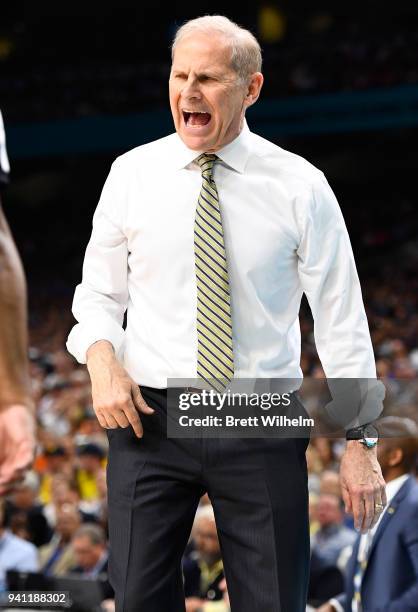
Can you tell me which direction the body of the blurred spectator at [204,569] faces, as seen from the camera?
toward the camera

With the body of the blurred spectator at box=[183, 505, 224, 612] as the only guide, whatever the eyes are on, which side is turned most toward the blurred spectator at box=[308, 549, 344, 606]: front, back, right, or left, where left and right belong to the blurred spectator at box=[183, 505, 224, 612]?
left

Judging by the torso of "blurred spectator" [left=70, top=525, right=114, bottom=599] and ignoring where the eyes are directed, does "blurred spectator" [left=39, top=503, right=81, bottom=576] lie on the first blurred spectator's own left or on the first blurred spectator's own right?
on the first blurred spectator's own right

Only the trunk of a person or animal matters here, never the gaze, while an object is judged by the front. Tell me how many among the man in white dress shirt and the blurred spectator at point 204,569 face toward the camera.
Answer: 2

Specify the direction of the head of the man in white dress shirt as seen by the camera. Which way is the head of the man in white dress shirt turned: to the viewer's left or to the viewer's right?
to the viewer's left

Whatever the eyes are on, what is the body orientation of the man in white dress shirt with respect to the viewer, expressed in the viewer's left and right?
facing the viewer

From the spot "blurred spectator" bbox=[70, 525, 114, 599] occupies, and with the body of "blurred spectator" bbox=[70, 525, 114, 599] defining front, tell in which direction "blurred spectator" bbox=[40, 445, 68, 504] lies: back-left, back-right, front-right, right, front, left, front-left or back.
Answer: back-right

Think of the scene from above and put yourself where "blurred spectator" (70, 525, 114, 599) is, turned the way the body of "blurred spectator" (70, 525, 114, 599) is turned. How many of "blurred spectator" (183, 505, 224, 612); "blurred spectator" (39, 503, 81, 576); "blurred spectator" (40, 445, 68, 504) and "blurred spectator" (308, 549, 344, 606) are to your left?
2

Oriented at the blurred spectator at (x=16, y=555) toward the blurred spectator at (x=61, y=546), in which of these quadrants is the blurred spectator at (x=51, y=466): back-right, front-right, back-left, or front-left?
front-left

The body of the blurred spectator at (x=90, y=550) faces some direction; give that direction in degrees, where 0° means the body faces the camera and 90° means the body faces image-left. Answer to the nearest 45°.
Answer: approximately 45°

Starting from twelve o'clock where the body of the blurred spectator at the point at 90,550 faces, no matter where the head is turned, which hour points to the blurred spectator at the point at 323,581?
the blurred spectator at the point at 323,581 is roughly at 9 o'clock from the blurred spectator at the point at 90,550.
